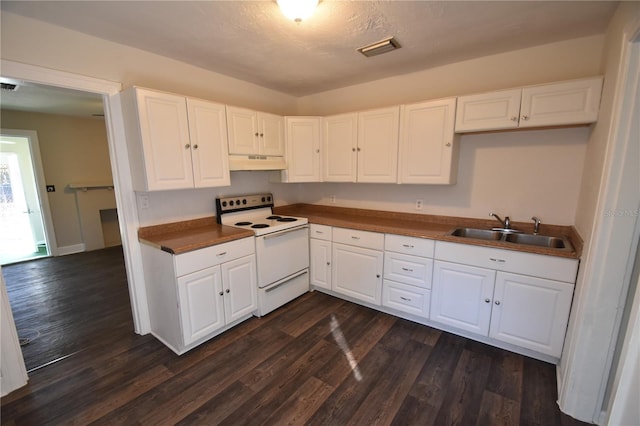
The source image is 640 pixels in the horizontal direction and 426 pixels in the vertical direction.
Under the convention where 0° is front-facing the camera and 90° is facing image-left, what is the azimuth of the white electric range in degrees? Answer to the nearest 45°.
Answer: approximately 315°

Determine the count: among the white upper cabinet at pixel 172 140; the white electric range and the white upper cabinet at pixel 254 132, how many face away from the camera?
0

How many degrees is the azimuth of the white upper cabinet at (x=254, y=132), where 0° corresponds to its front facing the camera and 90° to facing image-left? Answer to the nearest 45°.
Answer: approximately 315°

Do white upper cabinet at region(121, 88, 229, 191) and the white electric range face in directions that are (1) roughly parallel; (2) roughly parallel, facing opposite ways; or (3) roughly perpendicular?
roughly parallel

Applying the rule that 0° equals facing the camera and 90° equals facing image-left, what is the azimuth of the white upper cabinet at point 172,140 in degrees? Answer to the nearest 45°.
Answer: approximately 315°

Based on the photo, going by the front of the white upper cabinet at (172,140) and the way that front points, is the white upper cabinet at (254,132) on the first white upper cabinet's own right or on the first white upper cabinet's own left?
on the first white upper cabinet's own left

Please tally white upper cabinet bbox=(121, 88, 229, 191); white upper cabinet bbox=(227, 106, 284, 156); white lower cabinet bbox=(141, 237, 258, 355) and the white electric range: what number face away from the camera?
0

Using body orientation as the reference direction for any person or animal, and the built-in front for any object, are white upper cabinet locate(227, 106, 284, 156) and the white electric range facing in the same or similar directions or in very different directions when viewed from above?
same or similar directions
